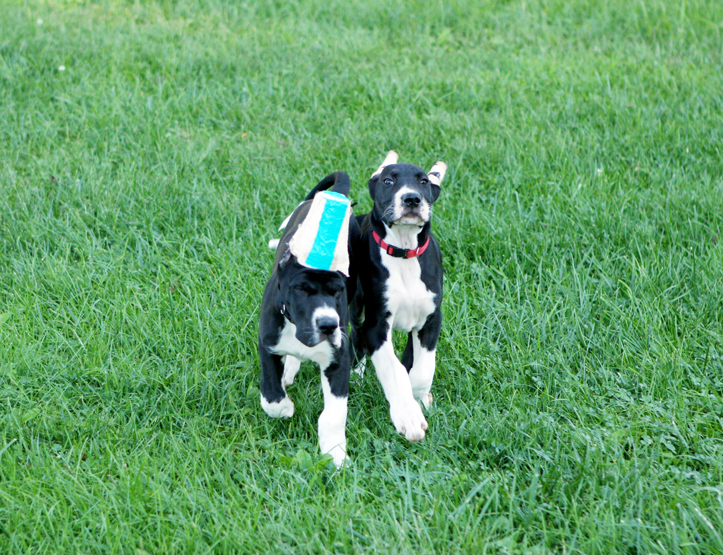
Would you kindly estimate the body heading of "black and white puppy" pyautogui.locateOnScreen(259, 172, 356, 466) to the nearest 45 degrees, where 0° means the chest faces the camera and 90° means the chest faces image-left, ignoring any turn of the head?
approximately 0°

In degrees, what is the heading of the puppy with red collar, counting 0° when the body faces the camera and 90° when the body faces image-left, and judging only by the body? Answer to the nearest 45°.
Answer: approximately 0°

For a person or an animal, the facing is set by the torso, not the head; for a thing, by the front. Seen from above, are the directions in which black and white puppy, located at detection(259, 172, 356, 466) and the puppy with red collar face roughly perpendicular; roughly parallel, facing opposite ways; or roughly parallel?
roughly parallel

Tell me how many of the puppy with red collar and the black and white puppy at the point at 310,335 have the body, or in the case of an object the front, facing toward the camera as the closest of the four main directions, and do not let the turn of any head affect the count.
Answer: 2
